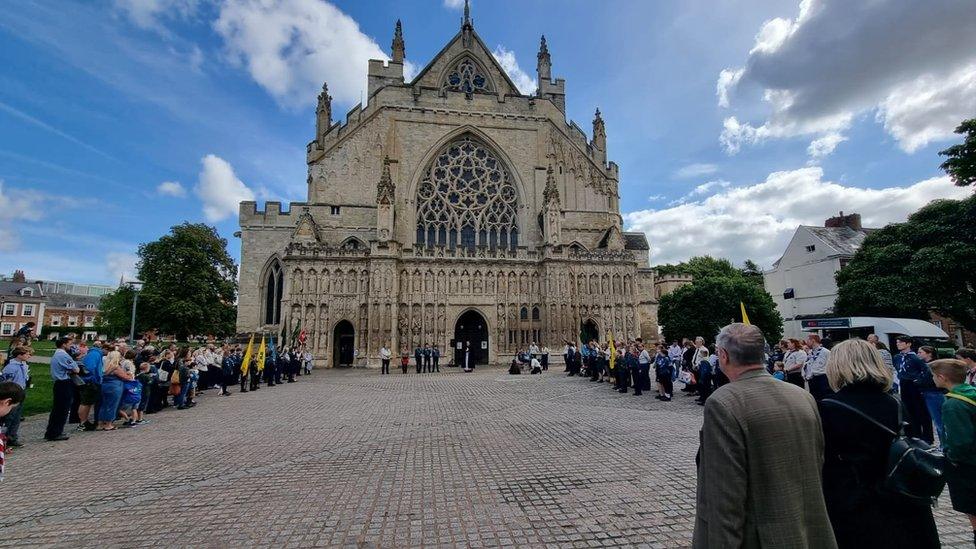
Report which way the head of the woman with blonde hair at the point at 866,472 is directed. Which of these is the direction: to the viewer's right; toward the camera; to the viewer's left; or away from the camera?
away from the camera

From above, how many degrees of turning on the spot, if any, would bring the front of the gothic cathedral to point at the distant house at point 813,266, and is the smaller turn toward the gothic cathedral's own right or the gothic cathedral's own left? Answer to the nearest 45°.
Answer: approximately 90° to the gothic cathedral's own left

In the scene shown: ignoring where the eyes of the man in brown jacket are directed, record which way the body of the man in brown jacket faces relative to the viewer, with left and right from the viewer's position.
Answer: facing away from the viewer and to the left of the viewer

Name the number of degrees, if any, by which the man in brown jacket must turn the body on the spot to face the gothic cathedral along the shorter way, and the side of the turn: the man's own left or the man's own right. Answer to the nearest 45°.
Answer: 0° — they already face it

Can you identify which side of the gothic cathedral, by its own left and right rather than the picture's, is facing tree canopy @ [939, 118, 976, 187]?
left

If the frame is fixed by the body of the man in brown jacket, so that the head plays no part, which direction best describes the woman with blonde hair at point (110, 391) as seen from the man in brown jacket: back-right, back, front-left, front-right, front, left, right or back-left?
front-left

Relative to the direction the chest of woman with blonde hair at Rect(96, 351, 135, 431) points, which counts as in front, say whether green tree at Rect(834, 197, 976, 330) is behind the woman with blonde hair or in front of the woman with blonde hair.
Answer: in front

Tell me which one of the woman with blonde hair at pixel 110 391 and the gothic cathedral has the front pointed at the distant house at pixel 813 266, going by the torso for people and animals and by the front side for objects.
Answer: the woman with blonde hair

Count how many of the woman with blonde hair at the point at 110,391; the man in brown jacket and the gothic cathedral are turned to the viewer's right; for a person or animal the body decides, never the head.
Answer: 1

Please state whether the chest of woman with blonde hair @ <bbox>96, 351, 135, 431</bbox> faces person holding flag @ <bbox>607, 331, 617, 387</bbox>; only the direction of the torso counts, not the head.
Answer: yes

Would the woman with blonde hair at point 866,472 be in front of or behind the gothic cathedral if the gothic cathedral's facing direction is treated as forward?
in front

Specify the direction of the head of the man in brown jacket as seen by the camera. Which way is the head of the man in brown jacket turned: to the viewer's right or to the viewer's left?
to the viewer's left

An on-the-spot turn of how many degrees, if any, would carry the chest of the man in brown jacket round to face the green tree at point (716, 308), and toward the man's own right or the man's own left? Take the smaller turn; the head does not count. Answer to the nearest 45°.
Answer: approximately 45° to the man's own right

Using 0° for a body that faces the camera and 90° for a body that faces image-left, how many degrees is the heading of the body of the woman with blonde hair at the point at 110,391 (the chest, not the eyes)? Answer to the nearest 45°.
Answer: approximately 270°
